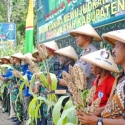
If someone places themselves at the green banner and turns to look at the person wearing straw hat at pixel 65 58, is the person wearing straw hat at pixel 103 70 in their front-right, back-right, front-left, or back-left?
front-left

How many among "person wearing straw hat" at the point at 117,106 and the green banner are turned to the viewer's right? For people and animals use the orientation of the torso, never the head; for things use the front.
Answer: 0

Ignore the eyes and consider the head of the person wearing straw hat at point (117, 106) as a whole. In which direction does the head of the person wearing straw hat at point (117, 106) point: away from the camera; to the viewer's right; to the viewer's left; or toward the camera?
to the viewer's left

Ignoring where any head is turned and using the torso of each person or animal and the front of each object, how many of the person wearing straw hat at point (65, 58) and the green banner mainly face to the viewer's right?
0

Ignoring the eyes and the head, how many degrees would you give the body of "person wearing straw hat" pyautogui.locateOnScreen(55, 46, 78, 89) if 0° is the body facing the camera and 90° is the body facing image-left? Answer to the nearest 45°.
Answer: approximately 45°

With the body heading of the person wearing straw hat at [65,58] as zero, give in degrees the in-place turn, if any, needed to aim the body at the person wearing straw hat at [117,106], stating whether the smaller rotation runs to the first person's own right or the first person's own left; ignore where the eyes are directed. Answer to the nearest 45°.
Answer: approximately 45° to the first person's own left

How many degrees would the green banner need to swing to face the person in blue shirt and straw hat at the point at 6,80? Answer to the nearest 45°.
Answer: approximately 90° to its right

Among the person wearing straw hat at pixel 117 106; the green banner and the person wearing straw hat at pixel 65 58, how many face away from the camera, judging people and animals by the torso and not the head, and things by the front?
0

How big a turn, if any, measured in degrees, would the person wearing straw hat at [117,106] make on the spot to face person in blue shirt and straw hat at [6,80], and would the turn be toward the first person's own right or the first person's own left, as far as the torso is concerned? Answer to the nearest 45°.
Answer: approximately 45° to the first person's own right

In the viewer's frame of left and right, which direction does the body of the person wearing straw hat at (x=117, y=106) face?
facing to the left of the viewer

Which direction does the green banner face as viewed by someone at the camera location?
facing the viewer and to the left of the viewer
